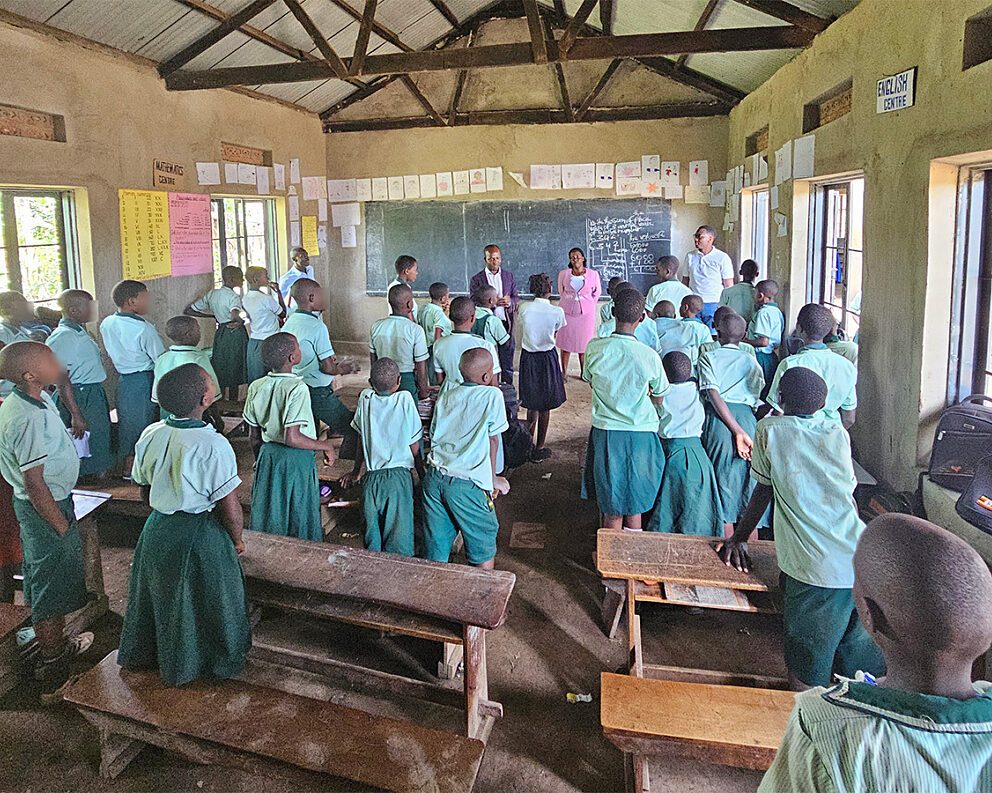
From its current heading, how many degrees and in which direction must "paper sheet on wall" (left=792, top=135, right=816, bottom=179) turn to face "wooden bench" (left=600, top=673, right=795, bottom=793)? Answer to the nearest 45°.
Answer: approximately 45° to its left

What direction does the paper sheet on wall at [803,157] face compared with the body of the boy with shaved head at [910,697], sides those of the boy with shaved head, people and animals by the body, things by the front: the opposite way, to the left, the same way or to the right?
to the left

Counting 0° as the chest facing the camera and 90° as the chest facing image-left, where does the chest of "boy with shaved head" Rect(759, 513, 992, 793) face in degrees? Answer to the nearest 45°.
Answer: approximately 135°

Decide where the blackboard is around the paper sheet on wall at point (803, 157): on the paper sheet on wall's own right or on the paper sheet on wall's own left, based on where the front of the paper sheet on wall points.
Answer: on the paper sheet on wall's own right

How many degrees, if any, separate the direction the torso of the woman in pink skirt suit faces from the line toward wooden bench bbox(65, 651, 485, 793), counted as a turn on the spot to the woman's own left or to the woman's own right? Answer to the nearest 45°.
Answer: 0° — they already face it

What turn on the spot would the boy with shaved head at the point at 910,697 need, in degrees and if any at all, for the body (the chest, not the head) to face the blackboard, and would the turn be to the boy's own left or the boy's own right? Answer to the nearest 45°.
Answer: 0° — they already face it

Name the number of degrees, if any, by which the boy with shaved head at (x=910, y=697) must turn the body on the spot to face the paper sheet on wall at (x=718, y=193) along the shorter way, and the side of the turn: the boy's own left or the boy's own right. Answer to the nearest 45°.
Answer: approximately 45° to the boy's own right

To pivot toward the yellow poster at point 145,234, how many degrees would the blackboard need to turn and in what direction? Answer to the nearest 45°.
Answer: approximately 45° to its right

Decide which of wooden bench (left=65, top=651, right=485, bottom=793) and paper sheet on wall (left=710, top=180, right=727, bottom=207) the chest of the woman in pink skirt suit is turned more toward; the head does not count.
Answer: the wooden bench
